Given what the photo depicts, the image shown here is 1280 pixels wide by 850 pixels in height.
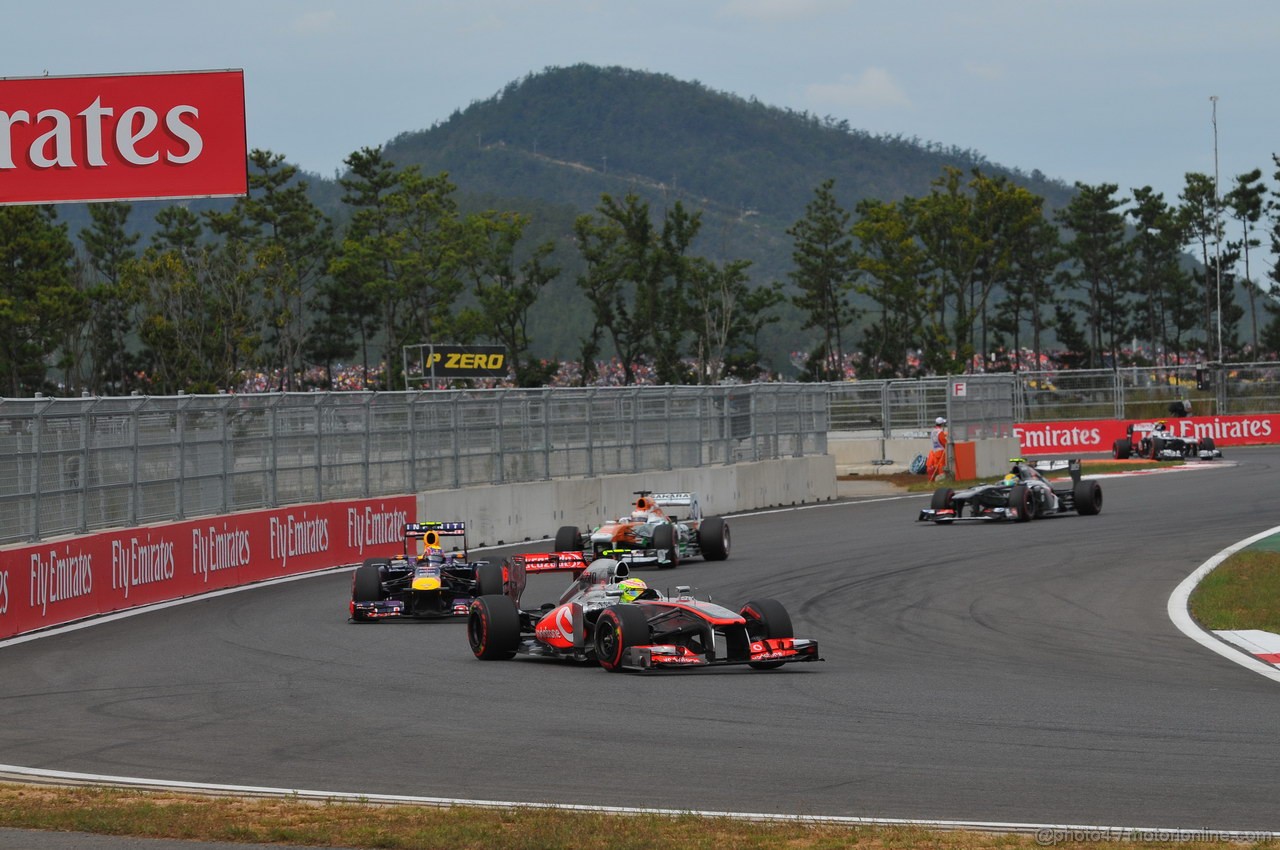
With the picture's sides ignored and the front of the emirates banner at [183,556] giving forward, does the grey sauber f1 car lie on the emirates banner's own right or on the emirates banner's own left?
on the emirates banner's own left

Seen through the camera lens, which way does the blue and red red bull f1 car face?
facing the viewer

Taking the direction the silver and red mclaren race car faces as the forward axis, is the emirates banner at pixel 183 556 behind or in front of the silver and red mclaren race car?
behind

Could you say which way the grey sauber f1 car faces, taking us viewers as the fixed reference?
facing the viewer and to the left of the viewer

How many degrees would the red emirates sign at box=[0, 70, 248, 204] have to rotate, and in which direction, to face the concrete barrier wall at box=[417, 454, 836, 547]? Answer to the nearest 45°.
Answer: approximately 135° to its left

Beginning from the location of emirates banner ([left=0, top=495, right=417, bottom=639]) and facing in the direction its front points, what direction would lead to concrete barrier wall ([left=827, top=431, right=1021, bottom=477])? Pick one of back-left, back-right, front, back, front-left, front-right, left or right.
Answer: left

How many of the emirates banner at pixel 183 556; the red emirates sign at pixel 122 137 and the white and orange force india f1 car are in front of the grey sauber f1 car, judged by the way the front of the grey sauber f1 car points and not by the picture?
3

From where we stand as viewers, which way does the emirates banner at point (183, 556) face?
facing the viewer and to the right of the viewer

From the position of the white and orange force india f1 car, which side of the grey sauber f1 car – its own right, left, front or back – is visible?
front

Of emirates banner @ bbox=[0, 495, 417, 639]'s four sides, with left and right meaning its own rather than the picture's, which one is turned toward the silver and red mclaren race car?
front

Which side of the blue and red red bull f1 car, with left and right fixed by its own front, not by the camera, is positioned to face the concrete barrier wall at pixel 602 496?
back

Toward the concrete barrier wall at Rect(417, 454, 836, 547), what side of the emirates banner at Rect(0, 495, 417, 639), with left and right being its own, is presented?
left

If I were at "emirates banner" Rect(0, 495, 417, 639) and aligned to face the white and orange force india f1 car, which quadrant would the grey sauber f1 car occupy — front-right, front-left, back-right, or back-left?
front-left

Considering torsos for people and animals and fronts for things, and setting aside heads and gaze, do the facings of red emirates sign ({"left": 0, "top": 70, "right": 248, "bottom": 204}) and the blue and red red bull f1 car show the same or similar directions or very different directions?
same or similar directions

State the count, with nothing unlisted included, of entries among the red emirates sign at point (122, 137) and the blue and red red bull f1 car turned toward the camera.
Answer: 2

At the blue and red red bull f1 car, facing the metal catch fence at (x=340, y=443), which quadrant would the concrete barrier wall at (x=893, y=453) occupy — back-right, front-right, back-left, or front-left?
front-right
